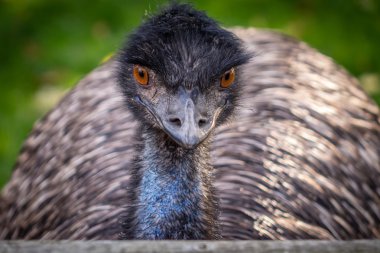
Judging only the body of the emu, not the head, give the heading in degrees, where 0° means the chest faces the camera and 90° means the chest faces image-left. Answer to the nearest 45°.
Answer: approximately 0°
